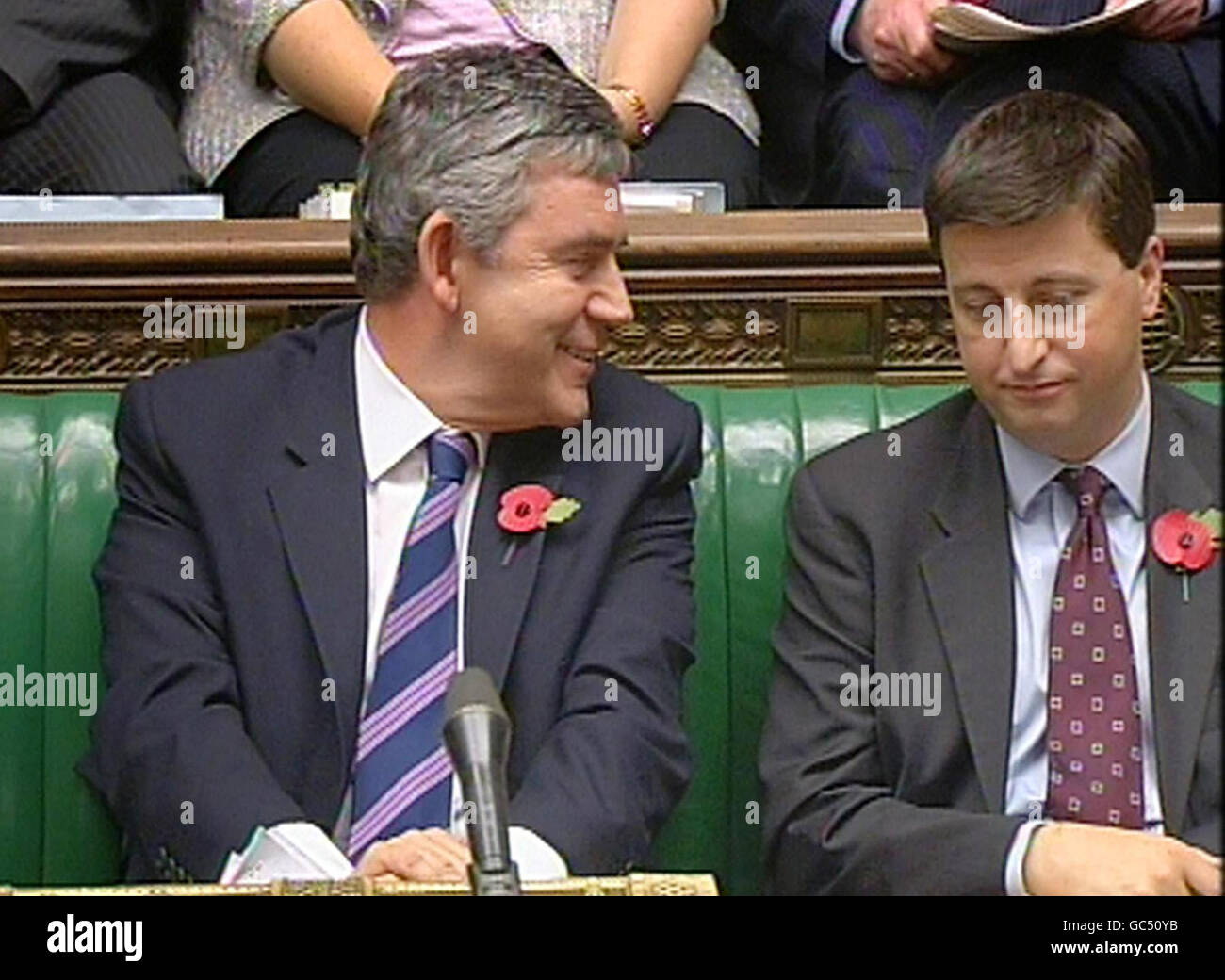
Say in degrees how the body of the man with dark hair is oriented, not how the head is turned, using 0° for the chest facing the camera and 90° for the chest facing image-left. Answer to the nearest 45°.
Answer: approximately 0°

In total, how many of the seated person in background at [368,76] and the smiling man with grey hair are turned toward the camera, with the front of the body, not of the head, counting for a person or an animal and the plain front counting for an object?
2

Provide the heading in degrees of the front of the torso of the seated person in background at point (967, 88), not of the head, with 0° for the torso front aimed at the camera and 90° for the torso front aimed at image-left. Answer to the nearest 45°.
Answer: approximately 0°

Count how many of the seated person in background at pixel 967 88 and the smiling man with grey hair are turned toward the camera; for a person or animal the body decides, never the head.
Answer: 2

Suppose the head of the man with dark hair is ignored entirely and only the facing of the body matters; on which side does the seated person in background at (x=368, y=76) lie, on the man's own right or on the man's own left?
on the man's own right
